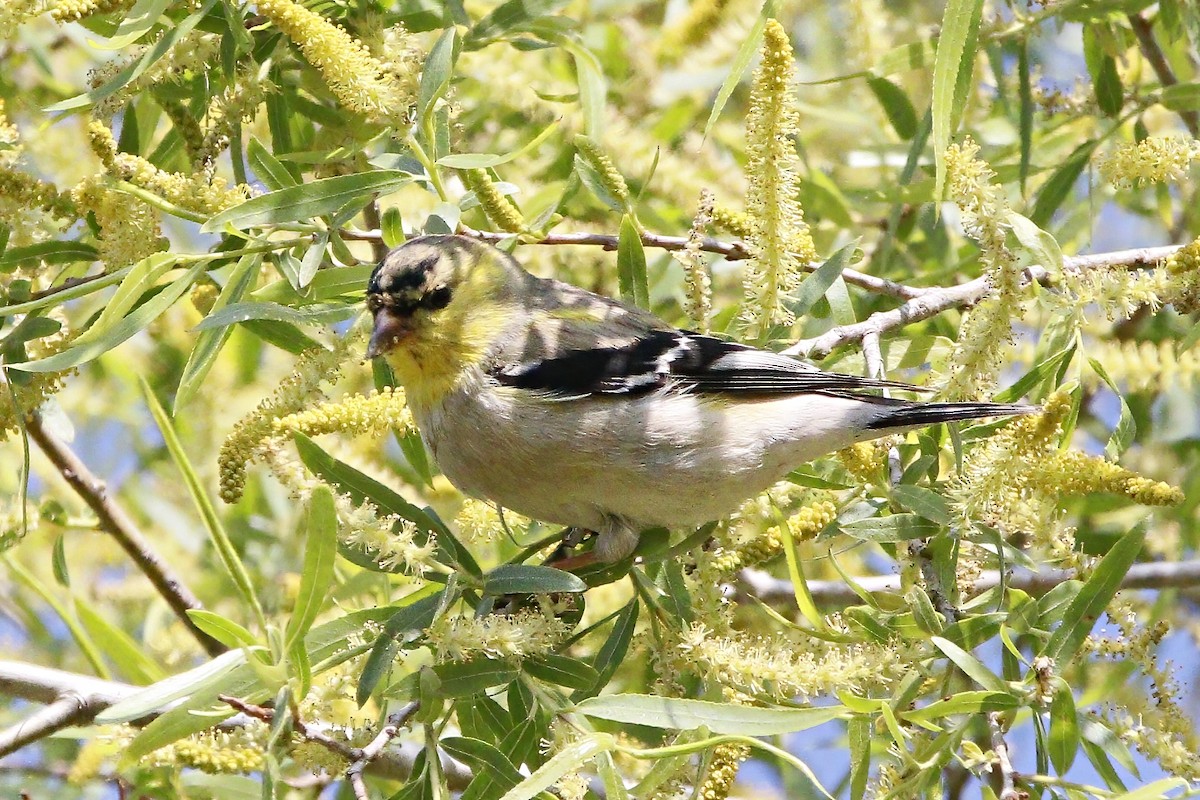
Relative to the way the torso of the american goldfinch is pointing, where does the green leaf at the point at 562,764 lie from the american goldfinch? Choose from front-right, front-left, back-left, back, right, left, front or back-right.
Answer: left

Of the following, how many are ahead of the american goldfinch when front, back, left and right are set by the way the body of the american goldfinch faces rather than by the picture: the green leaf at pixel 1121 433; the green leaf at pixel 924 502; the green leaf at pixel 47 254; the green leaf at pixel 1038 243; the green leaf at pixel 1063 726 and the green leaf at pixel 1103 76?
1

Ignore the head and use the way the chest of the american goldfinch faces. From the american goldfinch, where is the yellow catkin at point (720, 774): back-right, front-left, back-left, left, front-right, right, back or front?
left

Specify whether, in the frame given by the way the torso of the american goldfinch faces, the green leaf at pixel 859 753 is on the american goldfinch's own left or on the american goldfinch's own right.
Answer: on the american goldfinch's own left

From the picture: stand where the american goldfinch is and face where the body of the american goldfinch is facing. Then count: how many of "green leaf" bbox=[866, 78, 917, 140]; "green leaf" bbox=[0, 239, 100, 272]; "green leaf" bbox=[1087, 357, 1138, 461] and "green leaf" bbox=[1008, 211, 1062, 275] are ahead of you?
1

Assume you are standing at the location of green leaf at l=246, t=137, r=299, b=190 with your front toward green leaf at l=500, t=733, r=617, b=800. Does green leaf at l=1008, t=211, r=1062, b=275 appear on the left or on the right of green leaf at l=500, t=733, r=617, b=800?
left

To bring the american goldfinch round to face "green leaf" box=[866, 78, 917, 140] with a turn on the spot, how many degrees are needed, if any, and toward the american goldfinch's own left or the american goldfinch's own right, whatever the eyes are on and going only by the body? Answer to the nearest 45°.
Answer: approximately 135° to the american goldfinch's own right

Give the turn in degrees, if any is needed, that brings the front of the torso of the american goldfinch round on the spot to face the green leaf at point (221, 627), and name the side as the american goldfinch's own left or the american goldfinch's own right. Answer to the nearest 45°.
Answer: approximately 45° to the american goldfinch's own left

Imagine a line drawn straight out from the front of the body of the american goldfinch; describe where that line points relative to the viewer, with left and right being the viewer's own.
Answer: facing to the left of the viewer

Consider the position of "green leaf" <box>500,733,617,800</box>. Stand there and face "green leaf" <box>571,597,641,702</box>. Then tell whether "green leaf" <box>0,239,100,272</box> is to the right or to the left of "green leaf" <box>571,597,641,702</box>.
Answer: left

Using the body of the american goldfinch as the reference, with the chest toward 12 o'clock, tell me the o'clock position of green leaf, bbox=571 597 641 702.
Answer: The green leaf is roughly at 9 o'clock from the american goldfinch.

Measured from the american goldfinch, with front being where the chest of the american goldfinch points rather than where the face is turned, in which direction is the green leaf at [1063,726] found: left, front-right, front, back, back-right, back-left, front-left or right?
back-left
